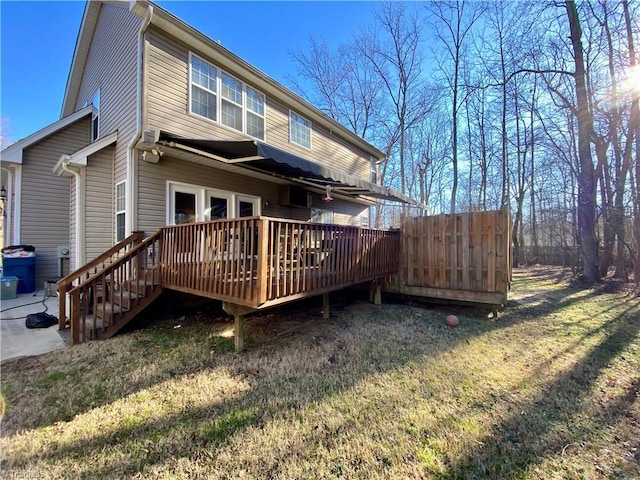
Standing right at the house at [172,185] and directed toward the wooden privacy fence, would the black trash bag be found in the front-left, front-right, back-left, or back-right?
back-right
